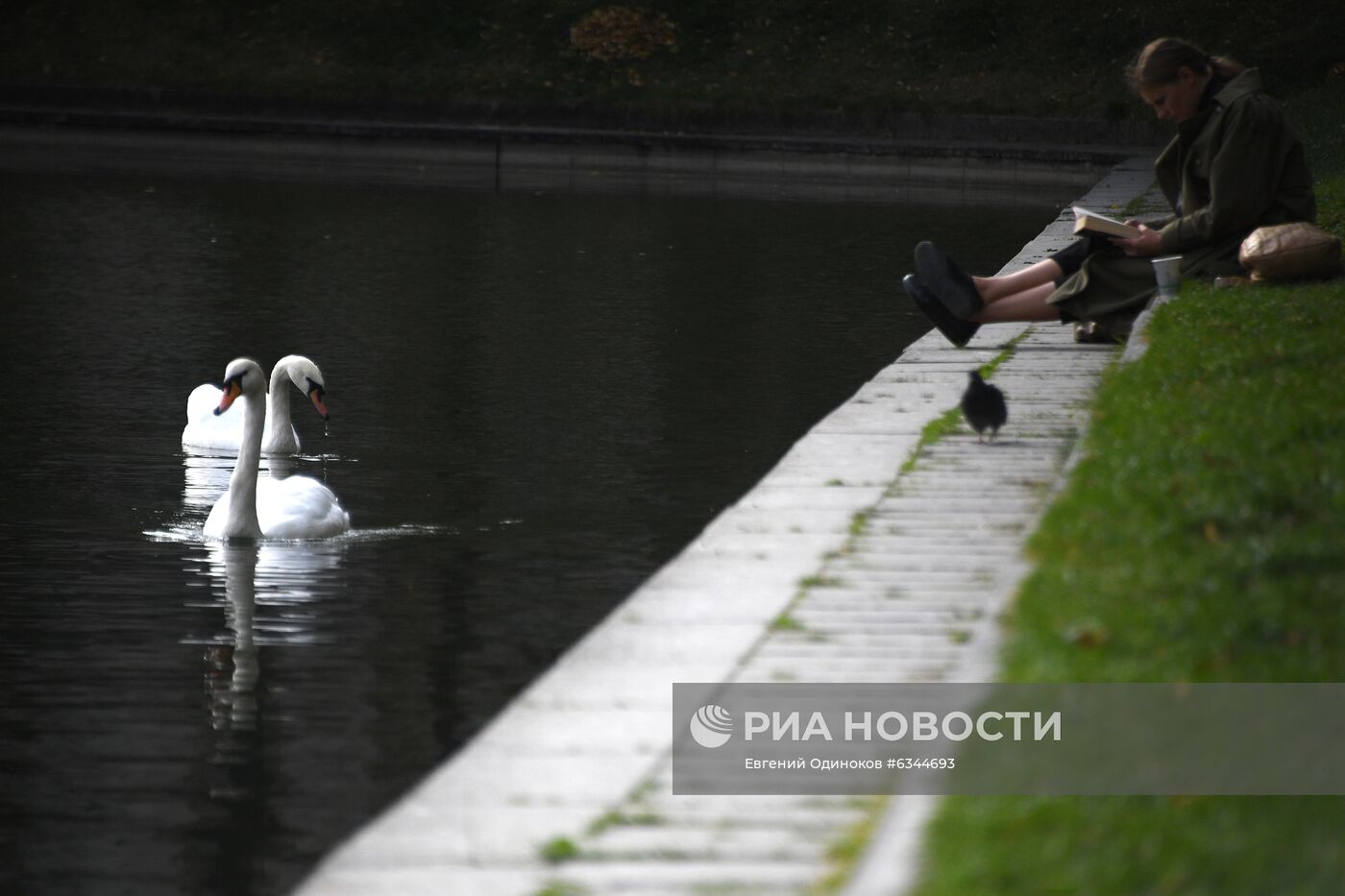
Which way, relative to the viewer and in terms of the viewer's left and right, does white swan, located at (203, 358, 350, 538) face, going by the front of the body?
facing the viewer and to the left of the viewer

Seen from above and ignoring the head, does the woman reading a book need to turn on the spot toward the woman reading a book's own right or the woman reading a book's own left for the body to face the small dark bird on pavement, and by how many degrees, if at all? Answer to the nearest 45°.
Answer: approximately 90° to the woman reading a book's own left

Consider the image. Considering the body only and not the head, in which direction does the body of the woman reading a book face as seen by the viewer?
to the viewer's left

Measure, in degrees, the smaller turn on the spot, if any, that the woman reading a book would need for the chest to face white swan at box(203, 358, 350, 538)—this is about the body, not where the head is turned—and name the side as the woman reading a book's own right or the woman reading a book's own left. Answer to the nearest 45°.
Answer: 0° — they already face it

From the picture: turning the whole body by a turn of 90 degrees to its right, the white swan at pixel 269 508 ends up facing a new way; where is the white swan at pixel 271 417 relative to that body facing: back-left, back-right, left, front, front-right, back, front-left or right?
front-right

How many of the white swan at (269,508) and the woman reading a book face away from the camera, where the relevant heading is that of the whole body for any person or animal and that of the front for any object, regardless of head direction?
0
